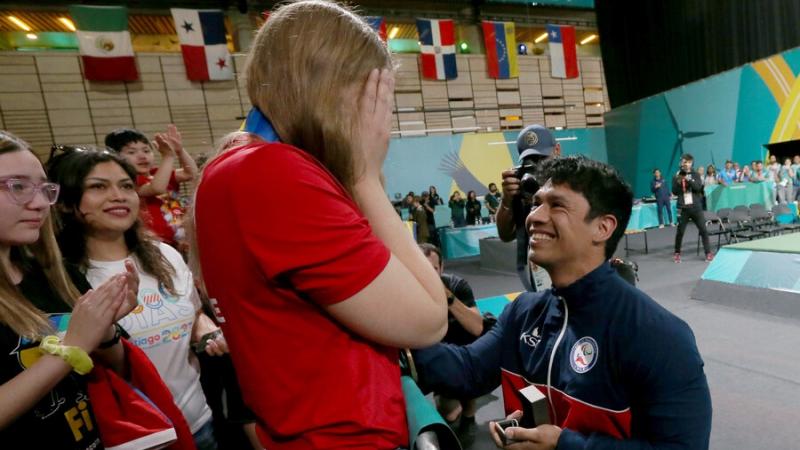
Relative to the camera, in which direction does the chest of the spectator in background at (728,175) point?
toward the camera

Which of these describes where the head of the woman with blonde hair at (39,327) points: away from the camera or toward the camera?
toward the camera

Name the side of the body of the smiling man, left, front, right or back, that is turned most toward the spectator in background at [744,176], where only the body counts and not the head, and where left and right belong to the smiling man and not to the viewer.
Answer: back

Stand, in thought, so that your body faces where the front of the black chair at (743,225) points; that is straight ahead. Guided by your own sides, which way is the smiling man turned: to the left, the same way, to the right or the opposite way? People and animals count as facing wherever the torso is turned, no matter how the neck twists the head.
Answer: to the right

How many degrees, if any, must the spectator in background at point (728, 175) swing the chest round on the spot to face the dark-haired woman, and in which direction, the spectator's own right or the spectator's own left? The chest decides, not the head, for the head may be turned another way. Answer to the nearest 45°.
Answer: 0° — they already face them

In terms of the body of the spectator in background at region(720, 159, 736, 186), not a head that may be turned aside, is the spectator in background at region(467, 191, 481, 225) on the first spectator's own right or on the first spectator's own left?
on the first spectator's own right

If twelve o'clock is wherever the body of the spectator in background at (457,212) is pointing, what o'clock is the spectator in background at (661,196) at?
the spectator in background at (661,196) is roughly at 9 o'clock from the spectator in background at (457,212).

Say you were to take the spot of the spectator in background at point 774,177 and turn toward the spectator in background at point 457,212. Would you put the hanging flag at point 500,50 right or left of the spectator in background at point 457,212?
right

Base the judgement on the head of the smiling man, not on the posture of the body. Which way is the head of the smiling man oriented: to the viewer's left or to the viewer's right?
to the viewer's left

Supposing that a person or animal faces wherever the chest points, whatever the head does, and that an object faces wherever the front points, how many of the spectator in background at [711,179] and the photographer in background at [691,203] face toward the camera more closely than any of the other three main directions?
2

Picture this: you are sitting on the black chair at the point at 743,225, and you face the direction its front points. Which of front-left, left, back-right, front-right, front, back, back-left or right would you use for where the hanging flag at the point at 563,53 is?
back

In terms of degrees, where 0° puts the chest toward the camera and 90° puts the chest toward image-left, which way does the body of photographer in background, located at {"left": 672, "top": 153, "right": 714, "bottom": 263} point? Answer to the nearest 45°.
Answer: approximately 0°

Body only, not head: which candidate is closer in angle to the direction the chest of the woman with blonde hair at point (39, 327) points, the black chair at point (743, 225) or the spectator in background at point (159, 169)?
the black chair

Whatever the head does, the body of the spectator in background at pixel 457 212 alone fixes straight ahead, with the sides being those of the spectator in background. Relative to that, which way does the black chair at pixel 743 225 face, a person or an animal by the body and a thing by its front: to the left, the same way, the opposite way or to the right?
the same way

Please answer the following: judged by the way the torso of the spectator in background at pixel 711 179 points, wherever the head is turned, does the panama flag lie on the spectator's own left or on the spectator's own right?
on the spectator's own right
